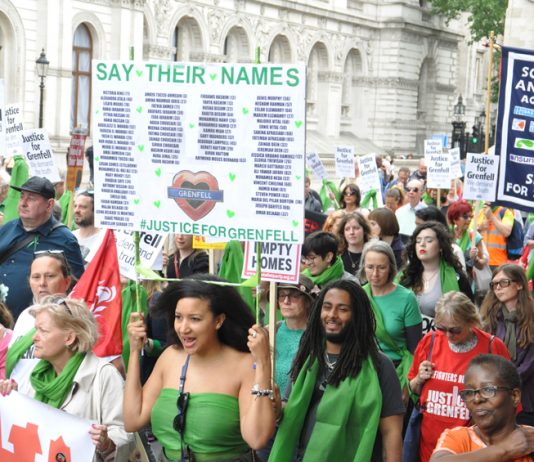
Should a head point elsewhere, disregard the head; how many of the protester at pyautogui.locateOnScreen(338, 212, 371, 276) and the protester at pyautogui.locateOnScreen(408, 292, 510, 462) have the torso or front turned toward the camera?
2

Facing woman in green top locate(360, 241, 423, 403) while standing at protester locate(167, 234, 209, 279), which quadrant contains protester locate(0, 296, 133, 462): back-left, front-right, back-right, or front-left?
front-right

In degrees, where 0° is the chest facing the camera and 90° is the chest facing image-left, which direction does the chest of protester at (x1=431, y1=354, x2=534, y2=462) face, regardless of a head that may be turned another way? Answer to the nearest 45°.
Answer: approximately 45°

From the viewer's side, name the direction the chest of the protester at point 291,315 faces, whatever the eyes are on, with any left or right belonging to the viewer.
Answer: facing the viewer and to the left of the viewer

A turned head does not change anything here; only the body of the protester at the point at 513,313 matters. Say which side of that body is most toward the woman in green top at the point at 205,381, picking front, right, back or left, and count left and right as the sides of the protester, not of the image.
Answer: front

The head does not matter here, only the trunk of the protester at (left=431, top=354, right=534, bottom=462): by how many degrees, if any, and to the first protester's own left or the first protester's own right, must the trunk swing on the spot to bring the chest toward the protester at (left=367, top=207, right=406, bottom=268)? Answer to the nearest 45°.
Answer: approximately 135° to the first protester's own right

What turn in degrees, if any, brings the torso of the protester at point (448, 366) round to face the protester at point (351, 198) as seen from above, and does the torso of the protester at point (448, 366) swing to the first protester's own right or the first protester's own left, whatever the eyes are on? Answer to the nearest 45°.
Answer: approximately 180°

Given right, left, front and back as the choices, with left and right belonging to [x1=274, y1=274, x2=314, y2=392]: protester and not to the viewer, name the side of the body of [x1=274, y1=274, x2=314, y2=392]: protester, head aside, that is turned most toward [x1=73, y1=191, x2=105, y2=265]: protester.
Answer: right

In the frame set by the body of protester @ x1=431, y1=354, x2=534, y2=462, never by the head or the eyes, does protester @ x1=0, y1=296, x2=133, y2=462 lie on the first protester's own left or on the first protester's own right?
on the first protester's own right

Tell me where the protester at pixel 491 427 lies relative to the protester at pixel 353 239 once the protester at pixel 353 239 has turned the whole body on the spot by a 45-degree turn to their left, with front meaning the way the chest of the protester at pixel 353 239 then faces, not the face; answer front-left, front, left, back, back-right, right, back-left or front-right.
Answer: front-right

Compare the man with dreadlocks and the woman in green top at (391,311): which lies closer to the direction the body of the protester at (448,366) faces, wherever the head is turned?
the man with dreadlocks

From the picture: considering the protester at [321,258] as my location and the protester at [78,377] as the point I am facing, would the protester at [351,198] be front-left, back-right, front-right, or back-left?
back-right

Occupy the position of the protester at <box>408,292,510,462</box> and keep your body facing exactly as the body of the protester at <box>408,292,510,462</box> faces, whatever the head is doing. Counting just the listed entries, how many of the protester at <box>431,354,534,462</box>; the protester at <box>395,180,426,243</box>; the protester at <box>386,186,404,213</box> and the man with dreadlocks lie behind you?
2

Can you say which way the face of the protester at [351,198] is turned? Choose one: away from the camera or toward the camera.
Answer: toward the camera

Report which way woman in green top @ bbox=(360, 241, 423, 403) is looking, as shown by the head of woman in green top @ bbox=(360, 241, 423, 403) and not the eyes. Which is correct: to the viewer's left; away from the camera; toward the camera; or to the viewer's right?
toward the camera

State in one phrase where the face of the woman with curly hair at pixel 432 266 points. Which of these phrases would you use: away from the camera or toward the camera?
toward the camera

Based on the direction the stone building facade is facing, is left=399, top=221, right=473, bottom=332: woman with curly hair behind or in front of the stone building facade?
in front

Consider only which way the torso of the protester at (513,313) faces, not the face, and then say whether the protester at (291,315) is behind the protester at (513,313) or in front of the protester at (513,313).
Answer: in front
